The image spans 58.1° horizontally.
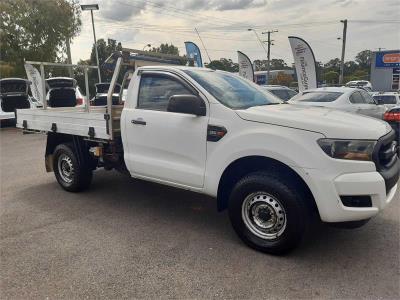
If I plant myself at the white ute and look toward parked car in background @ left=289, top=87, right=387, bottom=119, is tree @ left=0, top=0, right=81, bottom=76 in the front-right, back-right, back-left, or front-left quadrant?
front-left

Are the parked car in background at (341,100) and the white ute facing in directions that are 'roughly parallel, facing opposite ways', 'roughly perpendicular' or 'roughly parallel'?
roughly perpendicular

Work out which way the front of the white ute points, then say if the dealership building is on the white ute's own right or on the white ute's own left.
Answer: on the white ute's own left

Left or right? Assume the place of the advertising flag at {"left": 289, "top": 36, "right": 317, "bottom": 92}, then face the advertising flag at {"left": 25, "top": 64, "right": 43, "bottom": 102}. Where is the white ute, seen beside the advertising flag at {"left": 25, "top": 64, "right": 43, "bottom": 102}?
left

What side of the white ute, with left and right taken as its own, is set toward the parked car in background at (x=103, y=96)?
back

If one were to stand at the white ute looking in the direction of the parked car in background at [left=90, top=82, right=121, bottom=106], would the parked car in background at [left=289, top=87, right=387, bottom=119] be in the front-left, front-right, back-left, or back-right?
front-right

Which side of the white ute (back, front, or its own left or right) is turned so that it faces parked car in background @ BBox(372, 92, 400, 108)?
left

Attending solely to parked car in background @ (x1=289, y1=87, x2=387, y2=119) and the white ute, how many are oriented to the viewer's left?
0

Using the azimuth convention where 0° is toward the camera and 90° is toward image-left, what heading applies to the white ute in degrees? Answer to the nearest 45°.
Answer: approximately 315°

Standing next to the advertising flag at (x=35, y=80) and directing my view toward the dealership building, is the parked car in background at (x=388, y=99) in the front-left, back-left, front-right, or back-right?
front-right
